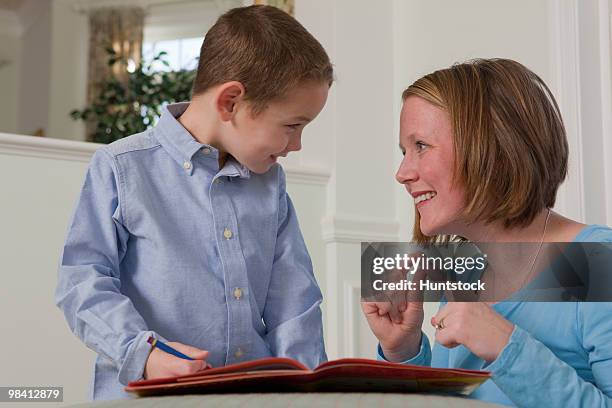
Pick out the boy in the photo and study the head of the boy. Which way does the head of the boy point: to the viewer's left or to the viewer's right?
to the viewer's right

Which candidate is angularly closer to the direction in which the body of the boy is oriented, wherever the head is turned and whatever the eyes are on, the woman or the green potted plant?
the woman

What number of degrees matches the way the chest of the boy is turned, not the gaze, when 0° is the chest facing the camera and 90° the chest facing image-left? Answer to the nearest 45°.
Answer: approximately 315°

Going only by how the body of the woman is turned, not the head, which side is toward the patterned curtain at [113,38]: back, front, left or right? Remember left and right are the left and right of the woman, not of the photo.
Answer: right

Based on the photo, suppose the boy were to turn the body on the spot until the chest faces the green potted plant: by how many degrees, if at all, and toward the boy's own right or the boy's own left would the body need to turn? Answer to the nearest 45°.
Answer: approximately 135° to the boy's own left

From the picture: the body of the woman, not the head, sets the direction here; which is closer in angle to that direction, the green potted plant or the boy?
the boy

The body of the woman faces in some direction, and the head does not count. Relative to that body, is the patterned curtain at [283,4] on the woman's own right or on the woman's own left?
on the woman's own right
